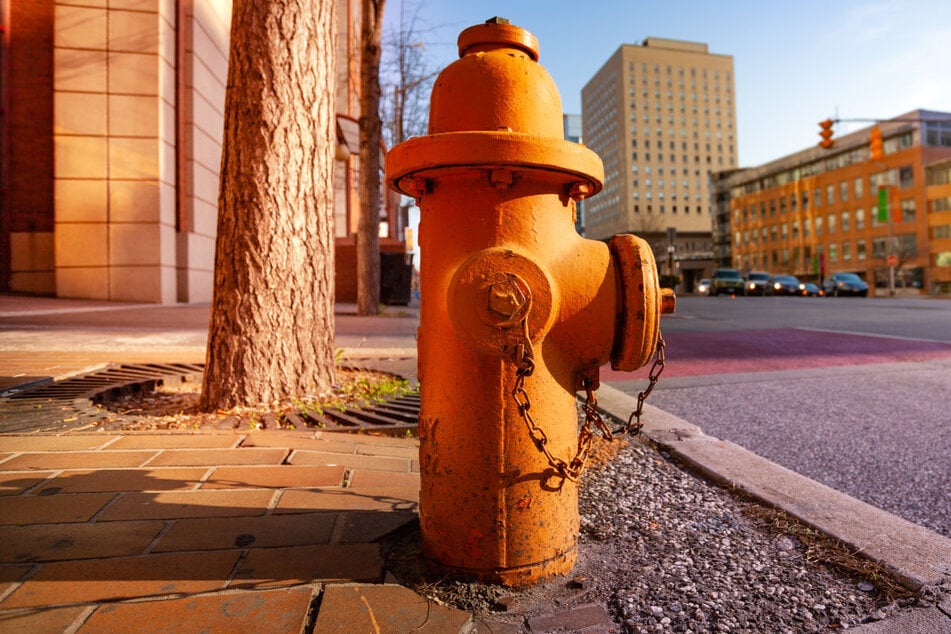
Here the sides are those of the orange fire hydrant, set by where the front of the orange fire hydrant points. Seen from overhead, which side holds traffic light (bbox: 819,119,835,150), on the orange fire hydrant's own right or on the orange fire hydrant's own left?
on the orange fire hydrant's own left

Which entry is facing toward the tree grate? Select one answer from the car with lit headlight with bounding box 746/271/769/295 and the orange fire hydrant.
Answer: the car with lit headlight

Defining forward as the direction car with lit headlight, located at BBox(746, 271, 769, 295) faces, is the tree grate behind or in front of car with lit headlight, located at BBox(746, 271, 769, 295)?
in front

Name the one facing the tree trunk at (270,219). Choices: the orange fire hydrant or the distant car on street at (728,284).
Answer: the distant car on street

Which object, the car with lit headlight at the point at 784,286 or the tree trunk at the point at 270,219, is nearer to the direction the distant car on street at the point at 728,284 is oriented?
the tree trunk

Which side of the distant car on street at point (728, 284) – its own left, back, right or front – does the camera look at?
front

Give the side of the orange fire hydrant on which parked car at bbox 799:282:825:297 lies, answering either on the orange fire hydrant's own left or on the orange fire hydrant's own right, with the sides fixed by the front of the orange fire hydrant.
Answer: on the orange fire hydrant's own left

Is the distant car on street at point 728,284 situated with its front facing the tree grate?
yes

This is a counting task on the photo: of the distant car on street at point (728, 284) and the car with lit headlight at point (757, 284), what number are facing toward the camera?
2

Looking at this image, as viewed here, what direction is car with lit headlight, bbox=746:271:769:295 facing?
toward the camera
